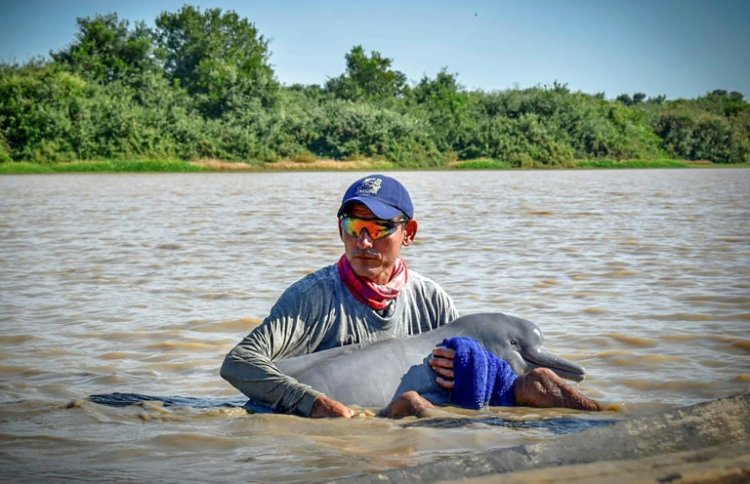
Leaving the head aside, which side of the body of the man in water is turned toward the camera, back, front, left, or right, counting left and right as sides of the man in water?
front

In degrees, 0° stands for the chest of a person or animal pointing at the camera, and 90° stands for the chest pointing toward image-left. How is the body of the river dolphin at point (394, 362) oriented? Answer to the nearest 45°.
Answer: approximately 270°
